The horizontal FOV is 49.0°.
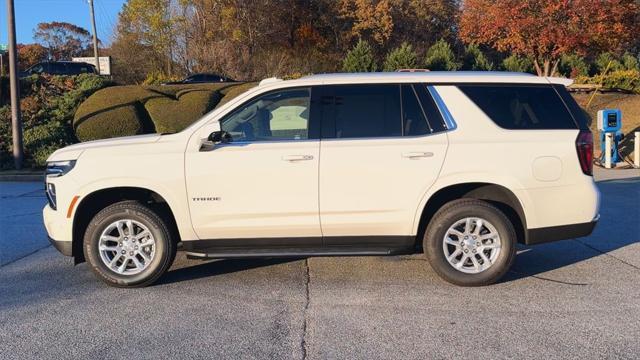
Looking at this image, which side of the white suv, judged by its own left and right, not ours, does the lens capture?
left

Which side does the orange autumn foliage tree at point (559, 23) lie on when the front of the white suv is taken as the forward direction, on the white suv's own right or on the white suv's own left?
on the white suv's own right

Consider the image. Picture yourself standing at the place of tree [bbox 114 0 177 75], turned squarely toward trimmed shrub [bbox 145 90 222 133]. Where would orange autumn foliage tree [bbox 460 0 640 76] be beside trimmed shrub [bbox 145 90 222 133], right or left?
left

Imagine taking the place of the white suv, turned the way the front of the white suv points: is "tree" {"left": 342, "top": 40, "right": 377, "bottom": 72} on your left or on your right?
on your right

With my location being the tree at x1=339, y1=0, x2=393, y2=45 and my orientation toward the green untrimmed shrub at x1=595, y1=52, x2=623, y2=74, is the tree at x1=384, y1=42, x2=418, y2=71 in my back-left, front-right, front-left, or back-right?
front-right

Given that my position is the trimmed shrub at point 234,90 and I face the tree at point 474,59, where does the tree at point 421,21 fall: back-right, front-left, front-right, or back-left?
front-left

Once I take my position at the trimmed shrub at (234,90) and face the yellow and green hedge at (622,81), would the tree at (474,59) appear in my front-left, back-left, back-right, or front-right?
front-left

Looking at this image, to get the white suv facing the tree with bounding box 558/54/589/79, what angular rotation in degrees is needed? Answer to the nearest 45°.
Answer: approximately 135° to its right

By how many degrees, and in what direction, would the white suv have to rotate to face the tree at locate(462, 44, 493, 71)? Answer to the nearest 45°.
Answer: approximately 90° to its right
